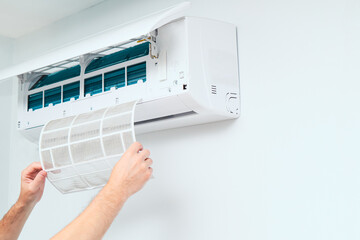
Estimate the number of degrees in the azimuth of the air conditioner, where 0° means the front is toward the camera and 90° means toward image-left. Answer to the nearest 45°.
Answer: approximately 45°
